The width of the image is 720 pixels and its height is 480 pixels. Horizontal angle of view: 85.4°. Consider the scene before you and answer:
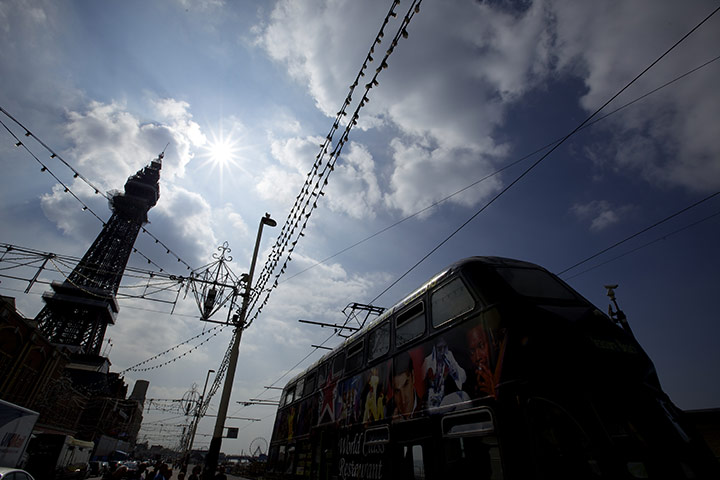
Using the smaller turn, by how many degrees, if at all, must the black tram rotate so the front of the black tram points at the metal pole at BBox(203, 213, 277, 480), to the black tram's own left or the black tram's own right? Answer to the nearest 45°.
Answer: approximately 180°

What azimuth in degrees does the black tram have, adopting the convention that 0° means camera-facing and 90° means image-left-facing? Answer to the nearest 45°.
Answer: approximately 315°
